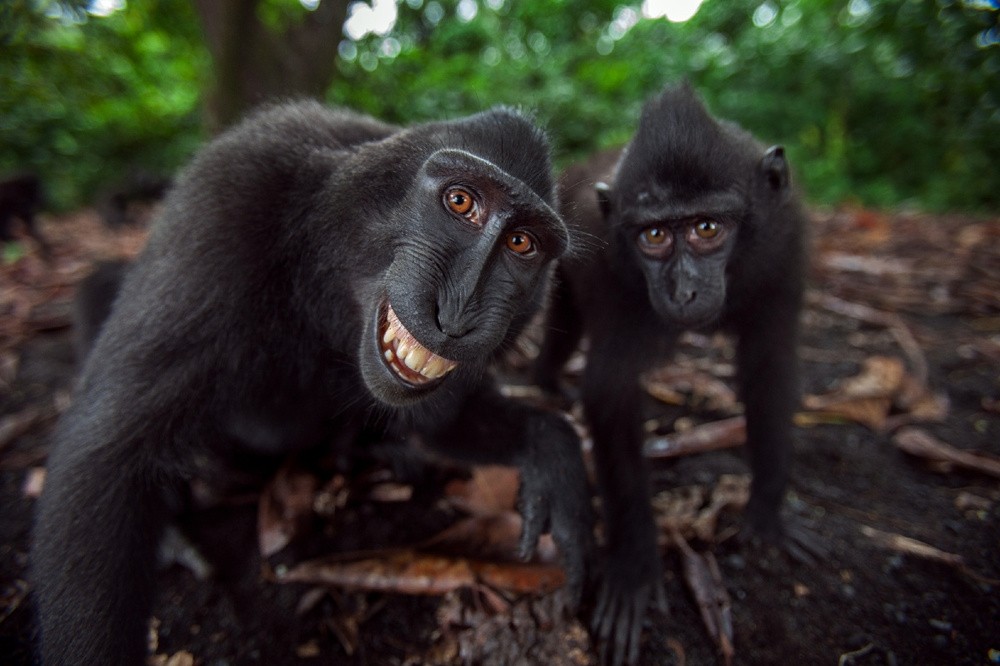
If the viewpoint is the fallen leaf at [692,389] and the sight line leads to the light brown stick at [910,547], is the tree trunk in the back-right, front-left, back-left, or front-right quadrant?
back-right

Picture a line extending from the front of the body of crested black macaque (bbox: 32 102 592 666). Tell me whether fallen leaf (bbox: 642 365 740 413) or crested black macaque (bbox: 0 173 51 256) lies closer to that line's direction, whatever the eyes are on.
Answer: the fallen leaf

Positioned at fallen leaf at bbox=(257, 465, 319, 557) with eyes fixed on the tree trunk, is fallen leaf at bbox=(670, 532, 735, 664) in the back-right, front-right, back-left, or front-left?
back-right

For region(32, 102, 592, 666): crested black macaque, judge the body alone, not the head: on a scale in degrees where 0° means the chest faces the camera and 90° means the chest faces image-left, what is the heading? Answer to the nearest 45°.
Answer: approximately 315°
